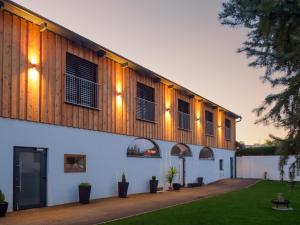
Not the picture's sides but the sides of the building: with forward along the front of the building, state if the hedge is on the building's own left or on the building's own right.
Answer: on the building's own left

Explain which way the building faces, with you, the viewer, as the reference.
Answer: facing the viewer and to the right of the viewer

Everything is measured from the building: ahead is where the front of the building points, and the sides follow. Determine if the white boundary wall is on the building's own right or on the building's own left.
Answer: on the building's own left

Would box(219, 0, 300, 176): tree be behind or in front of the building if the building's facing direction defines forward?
in front
